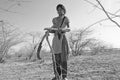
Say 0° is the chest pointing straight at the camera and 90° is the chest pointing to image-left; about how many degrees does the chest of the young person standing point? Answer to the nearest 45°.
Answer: approximately 0°
